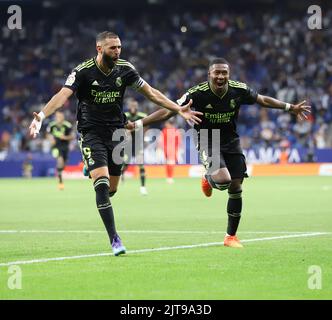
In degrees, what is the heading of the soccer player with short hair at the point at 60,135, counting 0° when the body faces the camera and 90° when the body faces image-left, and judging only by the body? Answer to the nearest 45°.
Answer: approximately 0°

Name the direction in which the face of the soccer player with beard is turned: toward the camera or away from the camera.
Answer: toward the camera

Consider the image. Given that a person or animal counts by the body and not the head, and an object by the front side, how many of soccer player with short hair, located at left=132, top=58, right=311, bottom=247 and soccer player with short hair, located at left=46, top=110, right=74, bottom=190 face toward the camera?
2

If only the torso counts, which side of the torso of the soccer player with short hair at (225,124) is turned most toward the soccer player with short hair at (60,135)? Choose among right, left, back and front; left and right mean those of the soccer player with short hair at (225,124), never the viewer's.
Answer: back

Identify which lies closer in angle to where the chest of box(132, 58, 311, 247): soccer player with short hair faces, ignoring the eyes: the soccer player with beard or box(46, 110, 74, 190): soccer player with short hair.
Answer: the soccer player with beard

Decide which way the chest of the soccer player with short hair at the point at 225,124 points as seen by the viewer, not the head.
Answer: toward the camera

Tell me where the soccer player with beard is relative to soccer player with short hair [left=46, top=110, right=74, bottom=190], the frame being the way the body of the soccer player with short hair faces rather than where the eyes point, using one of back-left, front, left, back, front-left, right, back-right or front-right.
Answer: front

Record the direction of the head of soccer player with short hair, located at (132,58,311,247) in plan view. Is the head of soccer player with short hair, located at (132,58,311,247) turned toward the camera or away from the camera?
toward the camera

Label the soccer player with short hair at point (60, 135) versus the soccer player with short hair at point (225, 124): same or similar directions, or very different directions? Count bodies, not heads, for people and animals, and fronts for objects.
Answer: same or similar directions

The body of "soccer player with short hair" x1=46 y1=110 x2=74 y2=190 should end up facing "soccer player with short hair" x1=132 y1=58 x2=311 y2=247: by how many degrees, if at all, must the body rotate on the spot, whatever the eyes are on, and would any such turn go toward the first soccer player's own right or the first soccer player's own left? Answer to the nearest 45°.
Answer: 0° — they already face them

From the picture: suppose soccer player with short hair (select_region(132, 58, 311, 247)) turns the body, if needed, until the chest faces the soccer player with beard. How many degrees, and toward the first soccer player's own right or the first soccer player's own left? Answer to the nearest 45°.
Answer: approximately 45° to the first soccer player's own right
